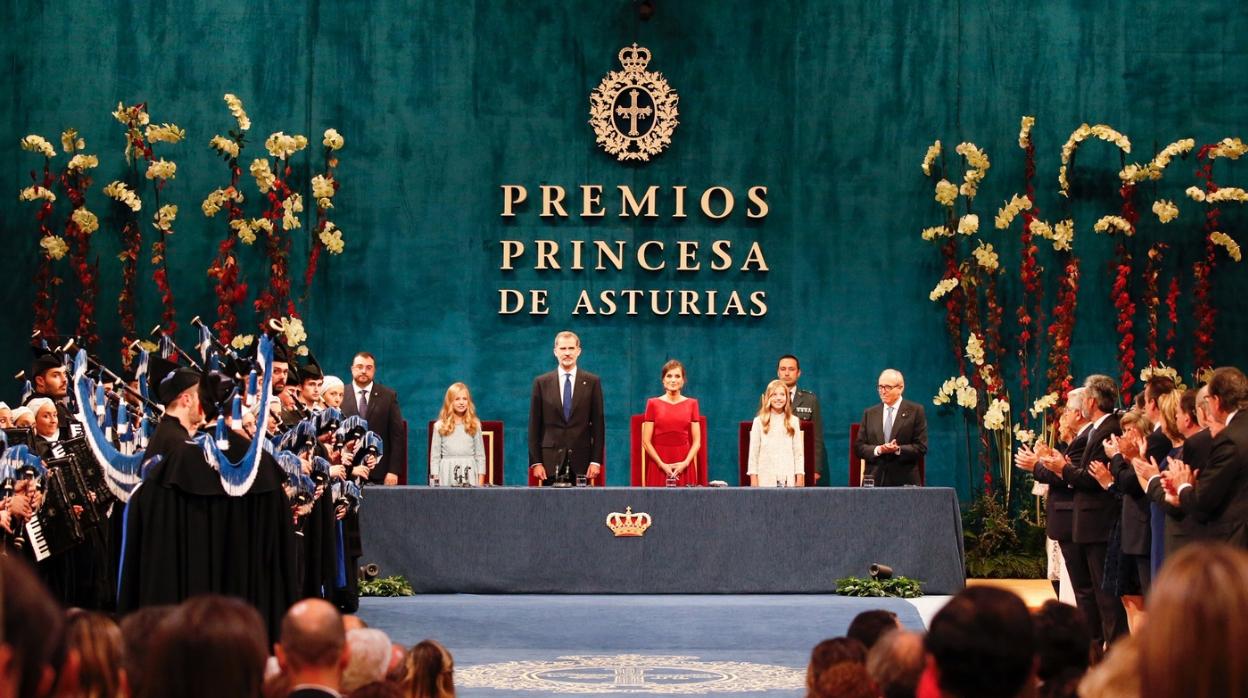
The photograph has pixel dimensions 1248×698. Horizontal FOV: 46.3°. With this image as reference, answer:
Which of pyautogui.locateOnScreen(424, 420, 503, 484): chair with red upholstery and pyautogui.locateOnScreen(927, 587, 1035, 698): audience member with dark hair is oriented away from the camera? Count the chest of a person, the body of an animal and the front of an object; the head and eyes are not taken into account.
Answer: the audience member with dark hair

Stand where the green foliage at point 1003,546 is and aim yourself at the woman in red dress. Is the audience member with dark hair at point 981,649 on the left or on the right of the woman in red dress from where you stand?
left

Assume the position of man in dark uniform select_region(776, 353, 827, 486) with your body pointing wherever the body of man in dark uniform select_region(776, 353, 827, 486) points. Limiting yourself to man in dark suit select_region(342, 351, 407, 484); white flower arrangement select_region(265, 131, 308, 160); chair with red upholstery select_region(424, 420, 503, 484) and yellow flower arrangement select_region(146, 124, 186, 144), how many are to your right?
4

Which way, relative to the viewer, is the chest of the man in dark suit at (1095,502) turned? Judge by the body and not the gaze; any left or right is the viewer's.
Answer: facing to the left of the viewer

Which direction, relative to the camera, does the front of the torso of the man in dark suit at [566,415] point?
toward the camera

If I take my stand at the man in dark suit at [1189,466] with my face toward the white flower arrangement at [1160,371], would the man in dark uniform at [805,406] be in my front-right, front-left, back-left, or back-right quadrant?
front-left

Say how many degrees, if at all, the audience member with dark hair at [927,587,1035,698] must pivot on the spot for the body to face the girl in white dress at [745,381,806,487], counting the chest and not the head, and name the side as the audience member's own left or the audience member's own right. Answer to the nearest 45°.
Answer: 0° — they already face them

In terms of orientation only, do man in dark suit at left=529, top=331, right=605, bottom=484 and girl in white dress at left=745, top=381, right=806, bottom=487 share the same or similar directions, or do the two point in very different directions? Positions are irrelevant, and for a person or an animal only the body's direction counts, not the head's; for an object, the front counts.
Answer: same or similar directions

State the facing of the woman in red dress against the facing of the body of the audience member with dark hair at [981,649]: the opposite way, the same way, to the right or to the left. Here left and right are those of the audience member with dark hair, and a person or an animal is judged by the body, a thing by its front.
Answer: the opposite way

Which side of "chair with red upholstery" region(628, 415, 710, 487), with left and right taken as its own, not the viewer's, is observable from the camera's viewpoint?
front

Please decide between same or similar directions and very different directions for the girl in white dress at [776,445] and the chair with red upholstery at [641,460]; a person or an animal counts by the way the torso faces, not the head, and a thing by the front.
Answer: same or similar directions

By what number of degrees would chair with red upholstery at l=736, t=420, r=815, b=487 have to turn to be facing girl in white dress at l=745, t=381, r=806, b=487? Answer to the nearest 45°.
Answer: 0° — it already faces them

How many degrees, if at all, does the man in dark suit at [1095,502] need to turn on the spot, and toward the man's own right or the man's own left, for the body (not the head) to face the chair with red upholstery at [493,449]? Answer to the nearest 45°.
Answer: approximately 45° to the man's own right
